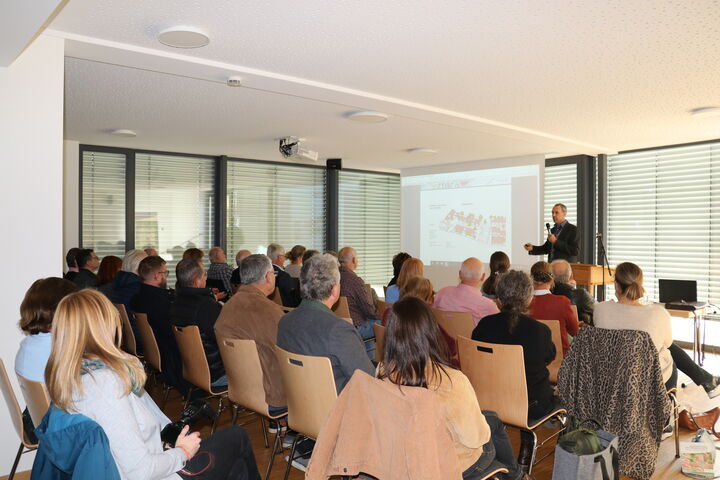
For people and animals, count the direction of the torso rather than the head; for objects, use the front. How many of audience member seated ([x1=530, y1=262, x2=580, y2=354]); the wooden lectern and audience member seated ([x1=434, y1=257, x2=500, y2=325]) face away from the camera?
2

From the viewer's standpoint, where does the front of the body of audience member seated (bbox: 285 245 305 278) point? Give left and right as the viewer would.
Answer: facing away from the viewer and to the right of the viewer

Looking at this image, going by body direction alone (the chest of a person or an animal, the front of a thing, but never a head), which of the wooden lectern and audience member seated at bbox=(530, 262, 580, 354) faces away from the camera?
the audience member seated

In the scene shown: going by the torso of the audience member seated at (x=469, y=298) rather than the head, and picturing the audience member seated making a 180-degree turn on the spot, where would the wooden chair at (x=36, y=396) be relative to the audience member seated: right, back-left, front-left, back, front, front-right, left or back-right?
front-right

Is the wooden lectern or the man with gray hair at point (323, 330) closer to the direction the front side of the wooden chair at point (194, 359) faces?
the wooden lectern

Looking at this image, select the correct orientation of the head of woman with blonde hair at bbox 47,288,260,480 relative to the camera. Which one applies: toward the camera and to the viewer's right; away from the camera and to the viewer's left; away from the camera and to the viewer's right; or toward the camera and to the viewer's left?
away from the camera and to the viewer's right

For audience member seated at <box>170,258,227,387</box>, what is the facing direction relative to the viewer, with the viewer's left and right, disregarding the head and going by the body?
facing away from the viewer and to the right of the viewer

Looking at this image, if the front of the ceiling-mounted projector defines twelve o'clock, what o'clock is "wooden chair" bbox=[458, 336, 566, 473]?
The wooden chair is roughly at 4 o'clock from the ceiling-mounted projector.

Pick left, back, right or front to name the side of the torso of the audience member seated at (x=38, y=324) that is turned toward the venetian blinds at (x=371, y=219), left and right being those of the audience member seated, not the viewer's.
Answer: front

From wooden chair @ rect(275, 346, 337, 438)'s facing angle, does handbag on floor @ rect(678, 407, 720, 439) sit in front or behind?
in front

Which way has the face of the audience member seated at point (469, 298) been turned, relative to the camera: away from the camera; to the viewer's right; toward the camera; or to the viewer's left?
away from the camera

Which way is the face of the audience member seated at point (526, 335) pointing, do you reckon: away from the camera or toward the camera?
away from the camera

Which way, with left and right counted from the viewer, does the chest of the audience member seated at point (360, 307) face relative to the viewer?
facing away from the viewer and to the right of the viewer

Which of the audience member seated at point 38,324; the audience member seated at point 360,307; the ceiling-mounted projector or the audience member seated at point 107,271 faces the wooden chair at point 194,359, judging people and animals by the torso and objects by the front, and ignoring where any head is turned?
the audience member seated at point 38,324

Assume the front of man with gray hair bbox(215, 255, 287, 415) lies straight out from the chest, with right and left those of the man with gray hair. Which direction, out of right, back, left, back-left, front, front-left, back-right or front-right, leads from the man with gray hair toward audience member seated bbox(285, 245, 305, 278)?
front-left

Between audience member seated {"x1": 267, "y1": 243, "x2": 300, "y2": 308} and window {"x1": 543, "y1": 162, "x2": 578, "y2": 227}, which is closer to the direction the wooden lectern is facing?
the audience member seated
